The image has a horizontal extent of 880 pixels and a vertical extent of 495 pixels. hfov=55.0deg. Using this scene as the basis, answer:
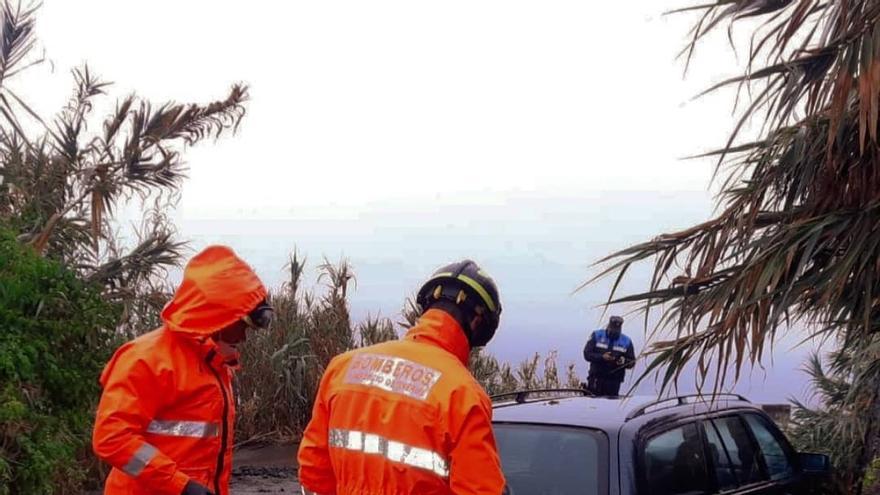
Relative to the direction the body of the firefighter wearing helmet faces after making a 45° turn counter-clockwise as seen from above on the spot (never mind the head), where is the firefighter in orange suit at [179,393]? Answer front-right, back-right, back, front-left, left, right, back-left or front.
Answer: front-left

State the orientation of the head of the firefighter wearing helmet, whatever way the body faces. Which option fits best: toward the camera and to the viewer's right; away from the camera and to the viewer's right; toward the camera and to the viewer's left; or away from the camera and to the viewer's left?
away from the camera and to the viewer's right

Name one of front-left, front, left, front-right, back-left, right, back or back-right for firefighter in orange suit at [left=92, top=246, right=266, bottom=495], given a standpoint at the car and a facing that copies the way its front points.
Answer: back

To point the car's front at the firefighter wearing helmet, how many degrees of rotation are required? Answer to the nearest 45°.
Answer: approximately 135° to its right

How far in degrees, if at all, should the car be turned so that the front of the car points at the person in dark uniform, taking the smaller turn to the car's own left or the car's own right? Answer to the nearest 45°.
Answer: approximately 45° to the car's own left

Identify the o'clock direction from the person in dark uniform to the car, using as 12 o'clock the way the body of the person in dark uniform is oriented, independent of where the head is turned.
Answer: The car is roughly at 12 o'clock from the person in dark uniform.

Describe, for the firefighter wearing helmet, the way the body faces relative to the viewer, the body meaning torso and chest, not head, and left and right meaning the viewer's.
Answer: facing away from the viewer and to the right of the viewer

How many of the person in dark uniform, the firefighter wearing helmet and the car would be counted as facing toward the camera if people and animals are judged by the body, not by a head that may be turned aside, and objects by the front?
1

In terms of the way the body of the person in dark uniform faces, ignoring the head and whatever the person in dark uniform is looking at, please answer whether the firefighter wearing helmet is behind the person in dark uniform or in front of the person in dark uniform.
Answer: in front

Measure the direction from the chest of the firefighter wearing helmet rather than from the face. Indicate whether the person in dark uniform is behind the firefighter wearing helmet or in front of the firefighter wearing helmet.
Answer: in front

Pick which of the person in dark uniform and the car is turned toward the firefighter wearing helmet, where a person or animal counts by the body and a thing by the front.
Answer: the person in dark uniform

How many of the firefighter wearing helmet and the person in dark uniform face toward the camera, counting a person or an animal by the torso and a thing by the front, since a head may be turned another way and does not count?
1

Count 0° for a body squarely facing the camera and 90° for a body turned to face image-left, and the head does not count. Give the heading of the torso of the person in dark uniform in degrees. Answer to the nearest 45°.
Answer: approximately 0°

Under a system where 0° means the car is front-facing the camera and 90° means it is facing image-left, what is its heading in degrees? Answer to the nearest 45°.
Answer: approximately 225°

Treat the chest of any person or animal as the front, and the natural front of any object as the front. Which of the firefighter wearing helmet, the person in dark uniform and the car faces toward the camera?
the person in dark uniform
